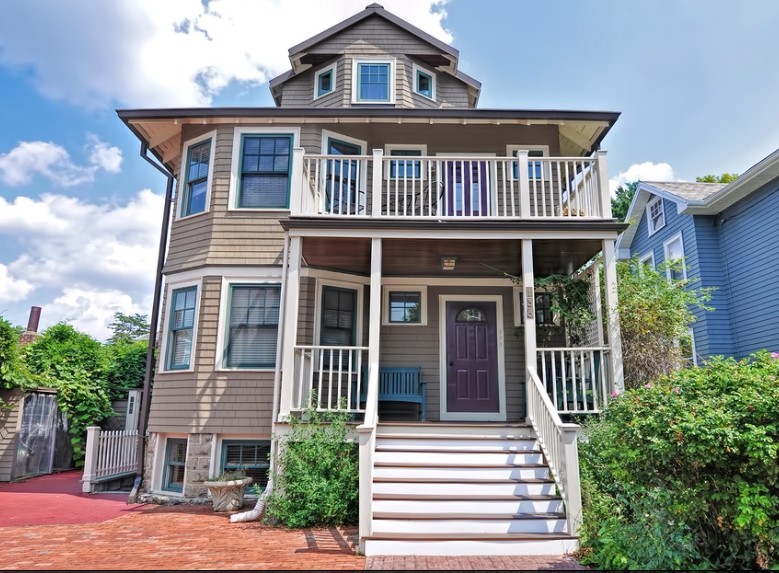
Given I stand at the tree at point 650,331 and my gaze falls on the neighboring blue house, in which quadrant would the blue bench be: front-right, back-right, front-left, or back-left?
back-left

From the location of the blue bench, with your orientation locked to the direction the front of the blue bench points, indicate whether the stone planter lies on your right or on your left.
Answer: on your right

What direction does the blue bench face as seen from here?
toward the camera

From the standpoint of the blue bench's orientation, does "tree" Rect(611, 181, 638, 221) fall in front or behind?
behind

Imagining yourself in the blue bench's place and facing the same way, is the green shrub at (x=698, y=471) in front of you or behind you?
in front

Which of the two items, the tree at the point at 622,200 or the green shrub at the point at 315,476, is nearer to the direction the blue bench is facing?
the green shrub

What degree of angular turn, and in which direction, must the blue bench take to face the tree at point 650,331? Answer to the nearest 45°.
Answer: approximately 90° to its left

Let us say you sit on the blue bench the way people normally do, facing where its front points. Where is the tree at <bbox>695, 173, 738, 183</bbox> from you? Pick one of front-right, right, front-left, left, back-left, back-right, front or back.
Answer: back-left
